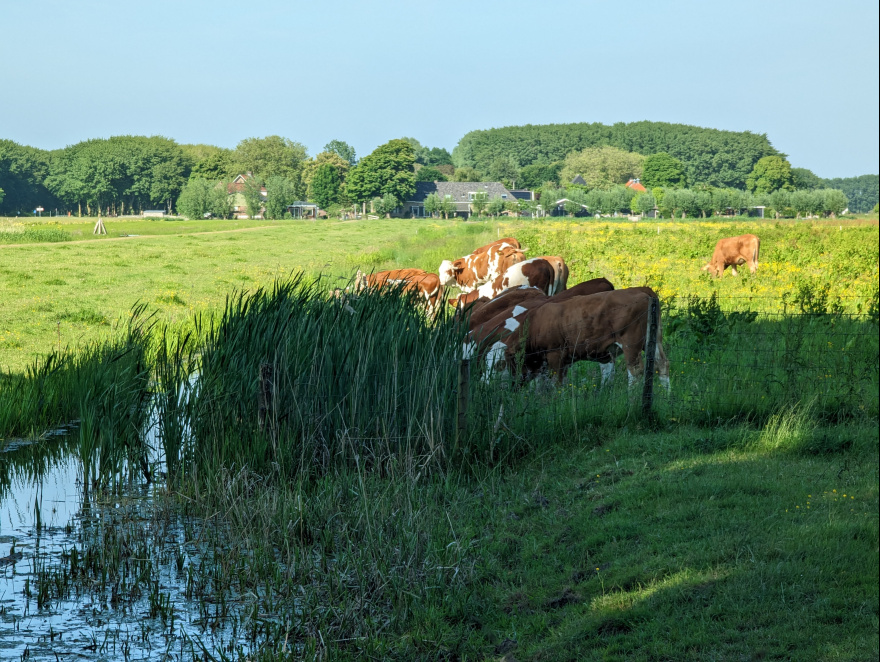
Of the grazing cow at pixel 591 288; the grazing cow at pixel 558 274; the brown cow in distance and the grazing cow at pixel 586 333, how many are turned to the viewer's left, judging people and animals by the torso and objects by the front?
4

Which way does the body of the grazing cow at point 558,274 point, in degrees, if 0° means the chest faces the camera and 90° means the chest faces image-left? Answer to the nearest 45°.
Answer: approximately 90°

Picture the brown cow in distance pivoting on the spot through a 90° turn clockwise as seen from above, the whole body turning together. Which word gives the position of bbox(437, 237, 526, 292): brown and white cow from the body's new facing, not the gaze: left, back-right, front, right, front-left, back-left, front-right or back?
back-left

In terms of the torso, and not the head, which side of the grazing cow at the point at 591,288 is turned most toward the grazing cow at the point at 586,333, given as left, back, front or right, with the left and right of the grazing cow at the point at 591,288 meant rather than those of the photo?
left

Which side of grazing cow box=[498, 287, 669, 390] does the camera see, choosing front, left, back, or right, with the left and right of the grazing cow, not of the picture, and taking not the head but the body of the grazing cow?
left

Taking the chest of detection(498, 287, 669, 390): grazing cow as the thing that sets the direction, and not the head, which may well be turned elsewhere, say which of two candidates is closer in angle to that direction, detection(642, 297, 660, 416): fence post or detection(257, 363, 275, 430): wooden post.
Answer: the wooden post

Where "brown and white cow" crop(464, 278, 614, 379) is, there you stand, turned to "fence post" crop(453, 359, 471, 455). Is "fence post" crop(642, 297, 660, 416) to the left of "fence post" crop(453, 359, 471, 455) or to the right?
left

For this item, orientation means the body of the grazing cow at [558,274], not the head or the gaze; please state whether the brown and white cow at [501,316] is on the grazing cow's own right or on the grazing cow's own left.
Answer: on the grazing cow's own left

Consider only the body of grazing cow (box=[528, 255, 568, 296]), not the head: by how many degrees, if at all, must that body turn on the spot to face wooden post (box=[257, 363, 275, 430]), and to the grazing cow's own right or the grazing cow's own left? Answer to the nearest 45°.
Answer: approximately 90° to the grazing cow's own left

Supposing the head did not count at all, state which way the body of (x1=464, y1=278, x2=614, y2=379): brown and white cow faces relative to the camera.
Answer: to the viewer's left

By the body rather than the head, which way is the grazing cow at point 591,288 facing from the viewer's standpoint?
to the viewer's left

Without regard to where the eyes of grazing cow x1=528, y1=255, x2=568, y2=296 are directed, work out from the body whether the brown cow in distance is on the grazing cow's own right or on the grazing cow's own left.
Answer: on the grazing cow's own right

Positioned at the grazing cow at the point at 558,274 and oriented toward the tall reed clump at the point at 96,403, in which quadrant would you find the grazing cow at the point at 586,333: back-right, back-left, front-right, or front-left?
front-left

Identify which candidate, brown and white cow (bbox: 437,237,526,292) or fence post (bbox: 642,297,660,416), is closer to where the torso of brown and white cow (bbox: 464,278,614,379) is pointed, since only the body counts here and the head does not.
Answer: the brown and white cow
